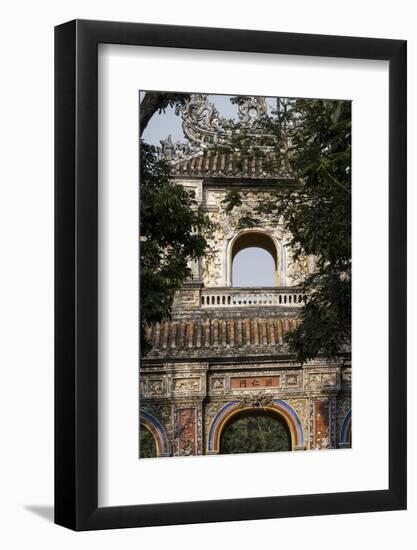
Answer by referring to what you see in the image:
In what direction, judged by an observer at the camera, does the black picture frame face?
facing the viewer and to the right of the viewer
